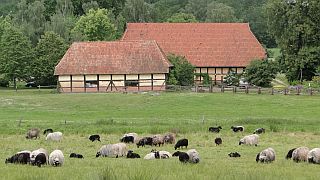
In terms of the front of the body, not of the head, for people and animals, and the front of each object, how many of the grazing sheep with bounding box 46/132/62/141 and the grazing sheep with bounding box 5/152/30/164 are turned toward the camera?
0

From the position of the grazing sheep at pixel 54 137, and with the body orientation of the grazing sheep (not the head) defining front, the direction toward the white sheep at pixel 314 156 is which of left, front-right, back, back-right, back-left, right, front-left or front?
back-left

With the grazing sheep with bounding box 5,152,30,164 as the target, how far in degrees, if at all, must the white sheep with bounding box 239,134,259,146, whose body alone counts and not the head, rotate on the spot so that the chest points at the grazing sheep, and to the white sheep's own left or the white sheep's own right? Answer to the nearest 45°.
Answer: approximately 45° to the white sheep's own left

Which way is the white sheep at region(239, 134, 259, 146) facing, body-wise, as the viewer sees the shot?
to the viewer's left

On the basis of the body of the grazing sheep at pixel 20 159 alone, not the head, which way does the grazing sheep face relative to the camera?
to the viewer's left

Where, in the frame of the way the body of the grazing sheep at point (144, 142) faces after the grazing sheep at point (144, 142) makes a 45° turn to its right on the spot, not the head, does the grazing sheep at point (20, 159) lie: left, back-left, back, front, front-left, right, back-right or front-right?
left

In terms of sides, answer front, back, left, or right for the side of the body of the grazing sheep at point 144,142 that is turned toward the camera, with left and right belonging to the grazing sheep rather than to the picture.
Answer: left

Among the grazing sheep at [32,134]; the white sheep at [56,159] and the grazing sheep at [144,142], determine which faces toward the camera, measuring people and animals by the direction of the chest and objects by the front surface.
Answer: the white sheep

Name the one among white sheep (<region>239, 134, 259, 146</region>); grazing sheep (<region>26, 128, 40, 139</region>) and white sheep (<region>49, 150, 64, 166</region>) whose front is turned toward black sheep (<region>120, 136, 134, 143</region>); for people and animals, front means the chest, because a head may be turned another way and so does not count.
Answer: white sheep (<region>239, 134, 259, 146</region>)

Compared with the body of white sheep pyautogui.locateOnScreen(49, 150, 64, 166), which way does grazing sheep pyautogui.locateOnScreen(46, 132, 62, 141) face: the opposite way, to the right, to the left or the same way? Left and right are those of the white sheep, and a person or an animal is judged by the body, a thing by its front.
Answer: to the right
